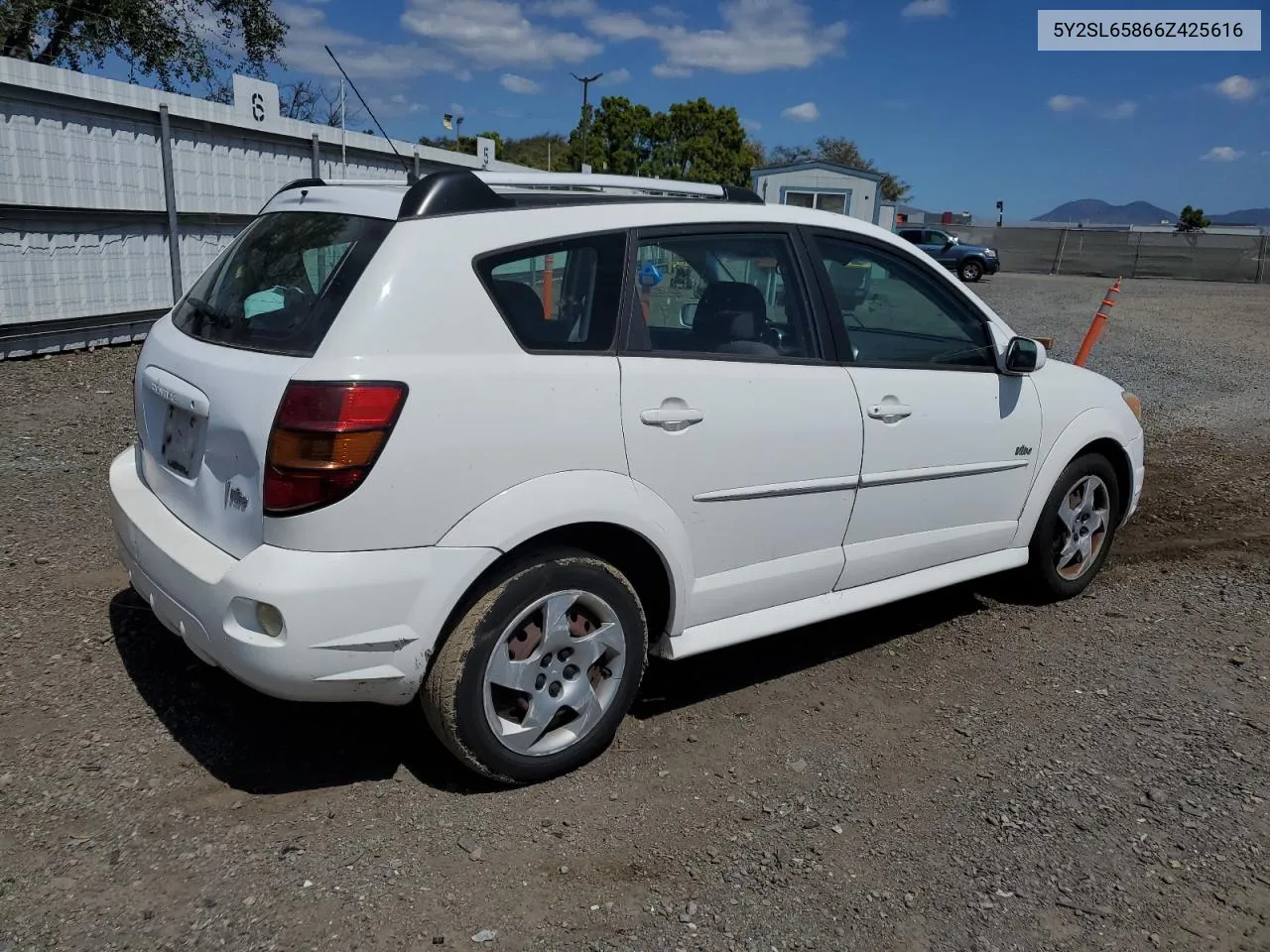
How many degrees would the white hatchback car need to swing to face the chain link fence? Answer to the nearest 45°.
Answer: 0° — it already faces it

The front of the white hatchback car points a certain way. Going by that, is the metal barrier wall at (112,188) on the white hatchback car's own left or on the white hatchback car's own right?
on the white hatchback car's own left

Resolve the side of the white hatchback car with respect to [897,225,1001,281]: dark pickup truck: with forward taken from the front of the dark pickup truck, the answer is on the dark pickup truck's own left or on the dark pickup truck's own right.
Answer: on the dark pickup truck's own right

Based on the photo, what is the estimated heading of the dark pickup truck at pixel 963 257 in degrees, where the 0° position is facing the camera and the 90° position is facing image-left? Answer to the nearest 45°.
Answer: approximately 270°

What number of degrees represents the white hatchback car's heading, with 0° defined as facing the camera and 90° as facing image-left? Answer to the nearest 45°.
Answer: approximately 225°

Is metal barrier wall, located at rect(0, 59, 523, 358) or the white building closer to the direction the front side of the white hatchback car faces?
the white building

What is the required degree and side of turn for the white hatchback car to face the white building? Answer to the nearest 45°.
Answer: approximately 45° to its left

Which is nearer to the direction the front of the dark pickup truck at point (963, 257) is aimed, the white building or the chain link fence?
the chain link fence
